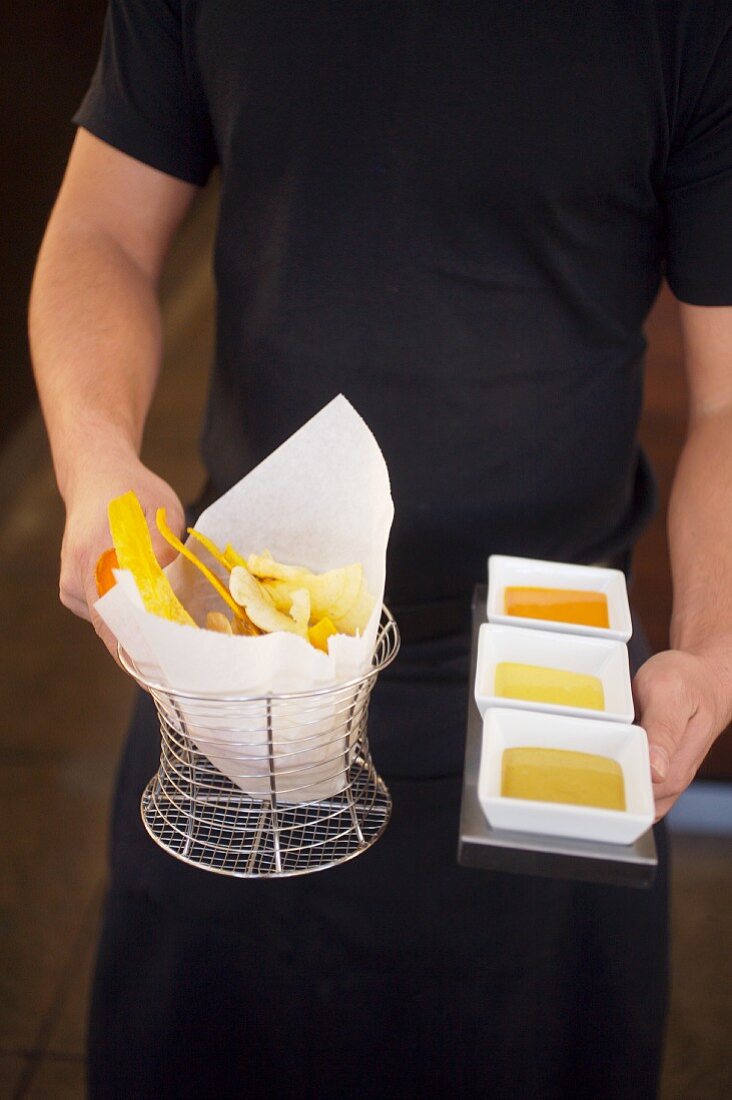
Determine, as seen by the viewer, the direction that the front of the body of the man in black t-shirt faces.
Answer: toward the camera
